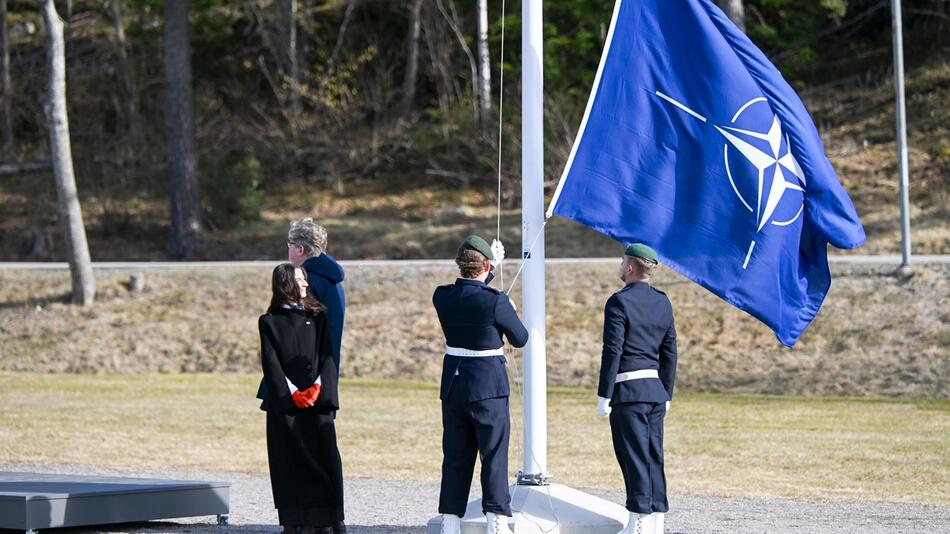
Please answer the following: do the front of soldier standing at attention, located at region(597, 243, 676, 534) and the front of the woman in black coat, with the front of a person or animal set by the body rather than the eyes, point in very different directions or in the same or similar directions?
very different directions

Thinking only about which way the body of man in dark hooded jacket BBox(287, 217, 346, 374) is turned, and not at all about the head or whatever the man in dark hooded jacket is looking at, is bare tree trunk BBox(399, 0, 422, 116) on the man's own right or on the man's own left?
on the man's own right

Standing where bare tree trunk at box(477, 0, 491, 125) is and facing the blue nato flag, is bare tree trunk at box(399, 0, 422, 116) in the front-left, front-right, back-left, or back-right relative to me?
back-right

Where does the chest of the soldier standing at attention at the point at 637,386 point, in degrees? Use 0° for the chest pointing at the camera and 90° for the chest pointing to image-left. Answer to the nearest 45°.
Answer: approximately 135°

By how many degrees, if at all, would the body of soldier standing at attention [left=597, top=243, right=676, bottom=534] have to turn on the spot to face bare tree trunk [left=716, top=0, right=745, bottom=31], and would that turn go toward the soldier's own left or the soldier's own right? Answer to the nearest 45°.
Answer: approximately 45° to the soldier's own right

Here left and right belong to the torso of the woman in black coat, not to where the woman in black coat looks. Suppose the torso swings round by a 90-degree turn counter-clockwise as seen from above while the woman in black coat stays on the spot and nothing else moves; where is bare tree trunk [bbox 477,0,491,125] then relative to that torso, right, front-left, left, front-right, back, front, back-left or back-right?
front-left

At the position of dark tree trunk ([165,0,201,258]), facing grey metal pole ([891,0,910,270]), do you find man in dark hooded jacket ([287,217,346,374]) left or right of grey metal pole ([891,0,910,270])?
right

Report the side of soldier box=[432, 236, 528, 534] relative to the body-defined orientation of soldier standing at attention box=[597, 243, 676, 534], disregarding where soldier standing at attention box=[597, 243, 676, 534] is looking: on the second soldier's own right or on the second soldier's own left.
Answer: on the second soldier's own left
